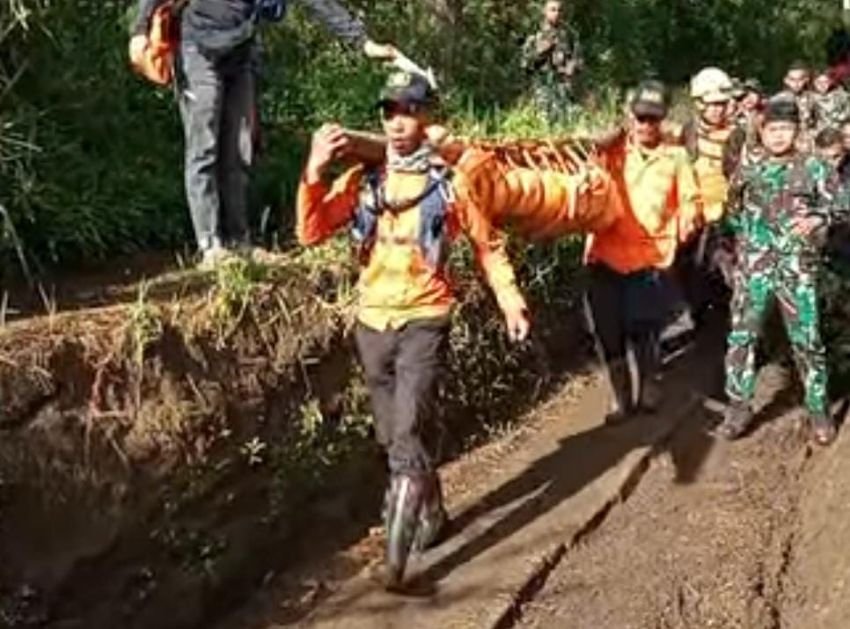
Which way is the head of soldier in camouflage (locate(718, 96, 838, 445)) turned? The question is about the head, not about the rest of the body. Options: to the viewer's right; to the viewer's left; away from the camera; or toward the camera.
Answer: toward the camera

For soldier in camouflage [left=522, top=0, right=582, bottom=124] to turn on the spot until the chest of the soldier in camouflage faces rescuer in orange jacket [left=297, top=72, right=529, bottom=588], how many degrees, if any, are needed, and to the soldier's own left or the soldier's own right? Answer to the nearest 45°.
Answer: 0° — they already face them

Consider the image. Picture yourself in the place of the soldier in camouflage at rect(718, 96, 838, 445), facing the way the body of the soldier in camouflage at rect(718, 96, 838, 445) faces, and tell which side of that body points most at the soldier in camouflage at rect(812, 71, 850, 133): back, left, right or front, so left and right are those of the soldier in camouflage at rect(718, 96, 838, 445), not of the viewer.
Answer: back

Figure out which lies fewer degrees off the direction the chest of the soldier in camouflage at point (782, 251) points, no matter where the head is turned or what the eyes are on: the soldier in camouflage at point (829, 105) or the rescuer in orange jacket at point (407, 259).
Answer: the rescuer in orange jacket

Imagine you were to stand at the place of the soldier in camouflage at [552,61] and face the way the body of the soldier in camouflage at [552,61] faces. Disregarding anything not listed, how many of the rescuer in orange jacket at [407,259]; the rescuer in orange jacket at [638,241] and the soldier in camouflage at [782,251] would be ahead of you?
3

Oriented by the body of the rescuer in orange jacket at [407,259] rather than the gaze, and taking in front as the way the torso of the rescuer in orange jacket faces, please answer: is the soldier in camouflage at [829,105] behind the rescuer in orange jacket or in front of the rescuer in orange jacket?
behind

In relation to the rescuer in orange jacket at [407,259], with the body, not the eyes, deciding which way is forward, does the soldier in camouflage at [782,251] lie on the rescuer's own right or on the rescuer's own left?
on the rescuer's own left

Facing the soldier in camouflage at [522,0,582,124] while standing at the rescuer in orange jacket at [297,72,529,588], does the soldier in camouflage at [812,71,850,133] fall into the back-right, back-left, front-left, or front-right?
front-right

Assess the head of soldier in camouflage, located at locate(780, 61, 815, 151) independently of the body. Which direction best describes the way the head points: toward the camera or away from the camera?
toward the camera

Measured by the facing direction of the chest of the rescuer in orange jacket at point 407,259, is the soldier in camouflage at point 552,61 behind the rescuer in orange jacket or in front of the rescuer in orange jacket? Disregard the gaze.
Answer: behind

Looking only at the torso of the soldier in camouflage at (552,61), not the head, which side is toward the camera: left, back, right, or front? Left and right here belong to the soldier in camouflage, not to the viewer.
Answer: front

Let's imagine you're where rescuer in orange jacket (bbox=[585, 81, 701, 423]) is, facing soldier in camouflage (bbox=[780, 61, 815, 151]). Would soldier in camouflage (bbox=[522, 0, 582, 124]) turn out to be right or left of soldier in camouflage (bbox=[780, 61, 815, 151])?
left

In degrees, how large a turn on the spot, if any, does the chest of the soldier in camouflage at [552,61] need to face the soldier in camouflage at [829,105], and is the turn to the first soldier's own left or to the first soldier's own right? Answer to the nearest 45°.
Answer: approximately 45° to the first soldier's own left

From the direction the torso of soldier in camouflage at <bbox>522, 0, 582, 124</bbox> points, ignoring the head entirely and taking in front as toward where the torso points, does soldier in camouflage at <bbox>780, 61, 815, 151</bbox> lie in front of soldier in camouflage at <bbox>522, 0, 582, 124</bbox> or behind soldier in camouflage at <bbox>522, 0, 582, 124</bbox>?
in front

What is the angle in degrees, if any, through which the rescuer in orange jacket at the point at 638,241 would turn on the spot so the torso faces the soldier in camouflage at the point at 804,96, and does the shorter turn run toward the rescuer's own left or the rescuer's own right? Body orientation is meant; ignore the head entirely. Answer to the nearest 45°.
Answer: approximately 135° to the rescuer's own left

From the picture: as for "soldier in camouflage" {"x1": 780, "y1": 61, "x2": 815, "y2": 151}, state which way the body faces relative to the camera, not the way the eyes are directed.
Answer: toward the camera

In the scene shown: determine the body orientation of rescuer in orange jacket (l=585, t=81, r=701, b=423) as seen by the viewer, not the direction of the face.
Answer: toward the camera

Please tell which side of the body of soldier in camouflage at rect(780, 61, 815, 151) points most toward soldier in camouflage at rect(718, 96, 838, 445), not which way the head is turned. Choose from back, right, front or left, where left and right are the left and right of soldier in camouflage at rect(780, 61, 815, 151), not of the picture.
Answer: front

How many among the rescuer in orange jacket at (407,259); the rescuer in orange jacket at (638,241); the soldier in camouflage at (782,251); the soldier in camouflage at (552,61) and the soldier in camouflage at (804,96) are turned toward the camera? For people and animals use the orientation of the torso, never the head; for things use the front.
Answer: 5
